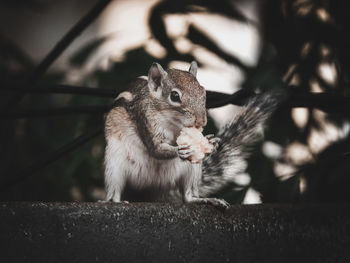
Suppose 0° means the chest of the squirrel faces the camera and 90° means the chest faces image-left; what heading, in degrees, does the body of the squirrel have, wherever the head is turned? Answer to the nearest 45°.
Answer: approximately 315°
